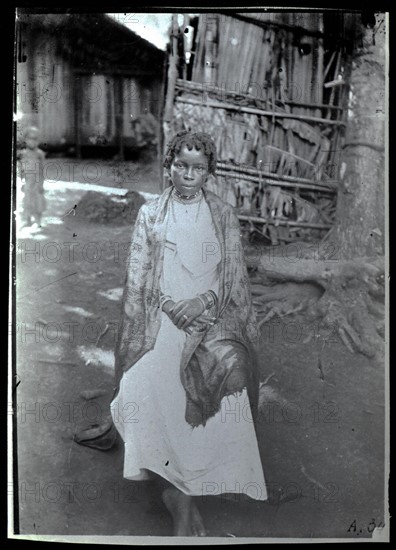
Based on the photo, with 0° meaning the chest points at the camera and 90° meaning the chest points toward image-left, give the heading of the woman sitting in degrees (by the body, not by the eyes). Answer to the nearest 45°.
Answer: approximately 0°

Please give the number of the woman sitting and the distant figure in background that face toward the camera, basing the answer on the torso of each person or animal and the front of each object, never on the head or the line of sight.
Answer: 2

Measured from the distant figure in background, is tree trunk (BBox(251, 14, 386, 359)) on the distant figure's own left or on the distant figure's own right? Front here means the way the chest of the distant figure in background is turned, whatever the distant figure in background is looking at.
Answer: on the distant figure's own left

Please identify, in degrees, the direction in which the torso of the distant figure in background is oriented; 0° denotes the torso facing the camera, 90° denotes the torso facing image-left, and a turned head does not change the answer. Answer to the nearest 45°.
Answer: approximately 0°
